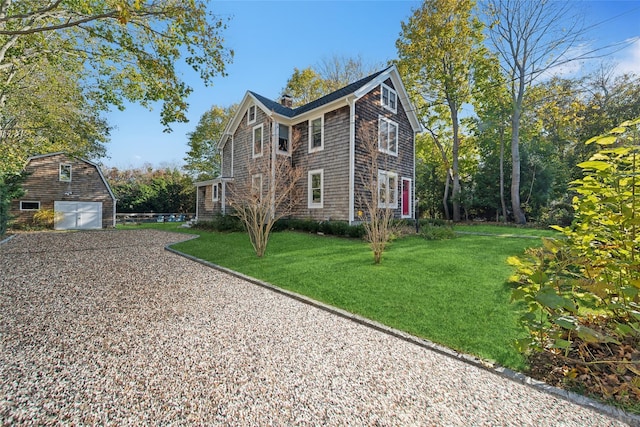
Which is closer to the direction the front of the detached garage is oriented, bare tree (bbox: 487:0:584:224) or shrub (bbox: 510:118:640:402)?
the shrub

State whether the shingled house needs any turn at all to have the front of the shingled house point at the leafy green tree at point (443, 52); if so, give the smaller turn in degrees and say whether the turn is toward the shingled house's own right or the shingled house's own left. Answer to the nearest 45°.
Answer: approximately 90° to the shingled house's own left

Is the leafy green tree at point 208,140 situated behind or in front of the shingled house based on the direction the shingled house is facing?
behind

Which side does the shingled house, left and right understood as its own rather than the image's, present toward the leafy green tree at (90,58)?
right

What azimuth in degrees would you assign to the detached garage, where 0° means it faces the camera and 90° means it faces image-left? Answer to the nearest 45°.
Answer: approximately 0°

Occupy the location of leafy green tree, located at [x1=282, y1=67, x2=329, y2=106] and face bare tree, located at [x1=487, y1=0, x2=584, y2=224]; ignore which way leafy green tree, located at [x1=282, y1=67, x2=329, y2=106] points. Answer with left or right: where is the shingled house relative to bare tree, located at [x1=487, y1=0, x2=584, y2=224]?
right

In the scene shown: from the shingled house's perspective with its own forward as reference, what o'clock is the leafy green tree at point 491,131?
The leafy green tree is roughly at 10 o'clock from the shingled house.

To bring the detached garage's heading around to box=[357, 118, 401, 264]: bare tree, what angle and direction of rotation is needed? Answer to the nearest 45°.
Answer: approximately 45° to its left
